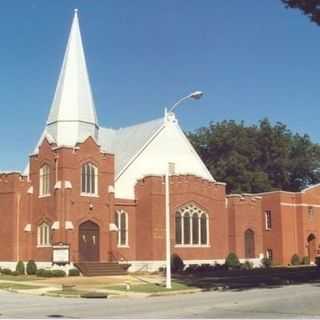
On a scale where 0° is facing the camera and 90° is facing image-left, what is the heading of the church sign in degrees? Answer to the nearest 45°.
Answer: approximately 0°

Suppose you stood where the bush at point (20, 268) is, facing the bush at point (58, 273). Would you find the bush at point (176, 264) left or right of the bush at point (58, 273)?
left

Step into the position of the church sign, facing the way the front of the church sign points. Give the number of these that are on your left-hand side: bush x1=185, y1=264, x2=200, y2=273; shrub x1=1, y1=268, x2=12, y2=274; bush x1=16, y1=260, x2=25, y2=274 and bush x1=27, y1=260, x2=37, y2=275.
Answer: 1

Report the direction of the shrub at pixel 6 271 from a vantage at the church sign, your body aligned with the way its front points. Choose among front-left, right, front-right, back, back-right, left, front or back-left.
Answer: back-right

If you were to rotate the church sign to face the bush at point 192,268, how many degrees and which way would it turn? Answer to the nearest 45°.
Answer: approximately 90° to its left

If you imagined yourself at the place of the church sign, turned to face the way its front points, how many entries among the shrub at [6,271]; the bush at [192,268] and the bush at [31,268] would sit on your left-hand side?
1

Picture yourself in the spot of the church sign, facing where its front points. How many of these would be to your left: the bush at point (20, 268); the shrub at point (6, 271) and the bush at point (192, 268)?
1

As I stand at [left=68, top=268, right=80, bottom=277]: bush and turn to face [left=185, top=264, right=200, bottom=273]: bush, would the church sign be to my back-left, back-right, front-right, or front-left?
back-left
